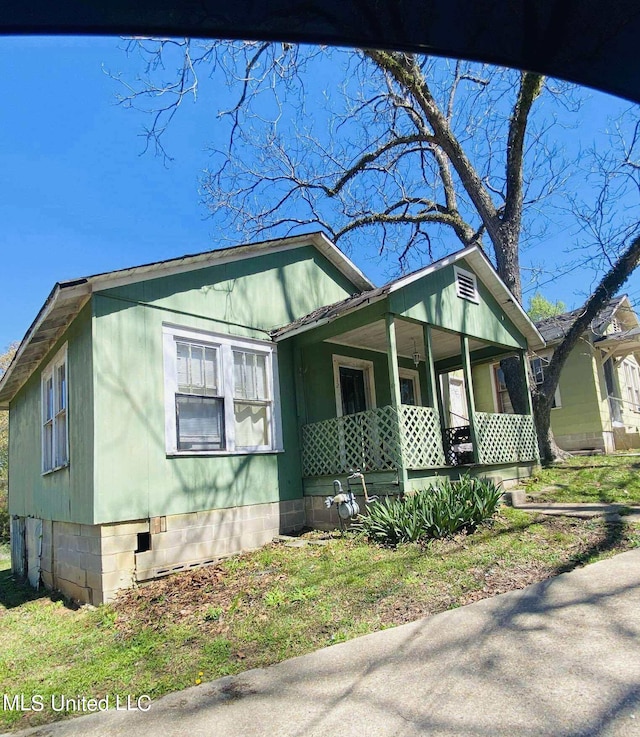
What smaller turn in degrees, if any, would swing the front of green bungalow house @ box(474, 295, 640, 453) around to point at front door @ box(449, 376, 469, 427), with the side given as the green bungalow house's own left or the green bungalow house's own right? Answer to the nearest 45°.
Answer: approximately 90° to the green bungalow house's own right

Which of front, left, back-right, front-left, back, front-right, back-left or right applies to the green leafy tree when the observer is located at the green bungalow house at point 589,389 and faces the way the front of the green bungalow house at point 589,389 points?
back-left

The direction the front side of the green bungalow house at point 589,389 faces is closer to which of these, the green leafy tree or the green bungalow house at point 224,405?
the green bungalow house

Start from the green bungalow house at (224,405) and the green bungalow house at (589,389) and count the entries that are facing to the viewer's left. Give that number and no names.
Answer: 0

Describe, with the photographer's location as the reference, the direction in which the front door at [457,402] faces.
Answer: facing the viewer and to the right of the viewer

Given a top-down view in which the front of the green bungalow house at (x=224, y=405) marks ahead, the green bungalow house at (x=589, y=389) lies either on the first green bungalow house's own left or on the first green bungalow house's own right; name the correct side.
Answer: on the first green bungalow house's own left

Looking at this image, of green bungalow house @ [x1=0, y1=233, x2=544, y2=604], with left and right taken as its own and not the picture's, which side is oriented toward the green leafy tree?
left

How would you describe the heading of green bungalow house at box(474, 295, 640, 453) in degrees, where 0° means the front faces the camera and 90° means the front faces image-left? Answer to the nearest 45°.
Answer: approximately 315°

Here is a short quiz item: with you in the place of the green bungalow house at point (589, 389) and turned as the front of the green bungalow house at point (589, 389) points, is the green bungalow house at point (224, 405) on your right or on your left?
on your right
